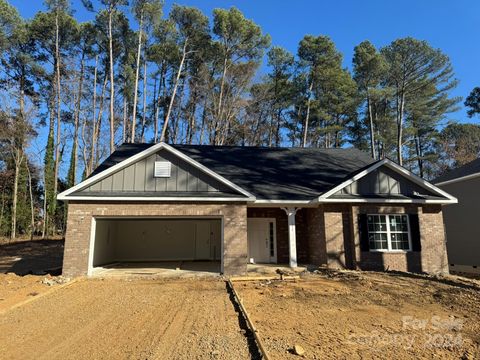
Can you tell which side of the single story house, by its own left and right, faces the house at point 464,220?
left

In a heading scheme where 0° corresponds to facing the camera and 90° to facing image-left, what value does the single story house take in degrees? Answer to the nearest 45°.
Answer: approximately 0°

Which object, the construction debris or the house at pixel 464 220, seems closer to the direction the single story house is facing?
the construction debris
